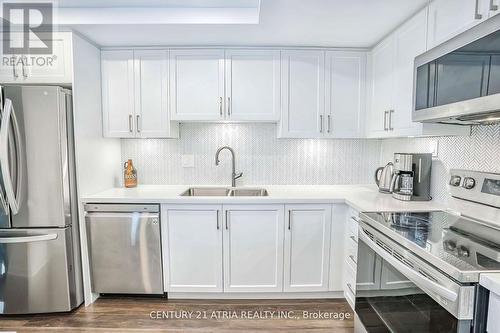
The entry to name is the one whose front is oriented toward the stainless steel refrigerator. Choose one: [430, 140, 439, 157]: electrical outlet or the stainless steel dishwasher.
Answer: the electrical outlet

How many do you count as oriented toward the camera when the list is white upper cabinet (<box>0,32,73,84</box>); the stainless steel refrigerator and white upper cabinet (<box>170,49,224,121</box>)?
3

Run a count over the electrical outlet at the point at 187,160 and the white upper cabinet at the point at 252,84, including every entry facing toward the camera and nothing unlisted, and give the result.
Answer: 2

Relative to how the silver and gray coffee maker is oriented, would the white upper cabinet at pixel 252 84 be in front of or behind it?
in front

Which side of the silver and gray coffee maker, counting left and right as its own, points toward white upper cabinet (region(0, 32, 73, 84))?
front

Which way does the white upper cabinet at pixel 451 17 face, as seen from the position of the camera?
facing the viewer and to the left of the viewer

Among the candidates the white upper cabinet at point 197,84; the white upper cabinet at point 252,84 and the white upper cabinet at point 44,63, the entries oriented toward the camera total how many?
3

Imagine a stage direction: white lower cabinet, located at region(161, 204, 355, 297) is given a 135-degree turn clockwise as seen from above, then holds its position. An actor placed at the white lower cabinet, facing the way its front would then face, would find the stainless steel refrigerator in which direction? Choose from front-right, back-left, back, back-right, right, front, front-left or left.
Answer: front-left

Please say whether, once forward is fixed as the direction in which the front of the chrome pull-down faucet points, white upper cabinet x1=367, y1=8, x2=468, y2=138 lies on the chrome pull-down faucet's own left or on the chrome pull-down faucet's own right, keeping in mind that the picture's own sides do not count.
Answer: on the chrome pull-down faucet's own left

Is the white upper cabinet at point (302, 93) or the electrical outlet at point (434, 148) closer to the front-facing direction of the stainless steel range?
the white upper cabinet

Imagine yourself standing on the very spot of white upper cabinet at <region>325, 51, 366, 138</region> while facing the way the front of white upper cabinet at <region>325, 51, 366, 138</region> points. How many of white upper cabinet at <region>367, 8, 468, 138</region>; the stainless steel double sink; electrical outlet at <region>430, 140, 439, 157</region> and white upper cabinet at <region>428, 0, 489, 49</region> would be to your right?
1
